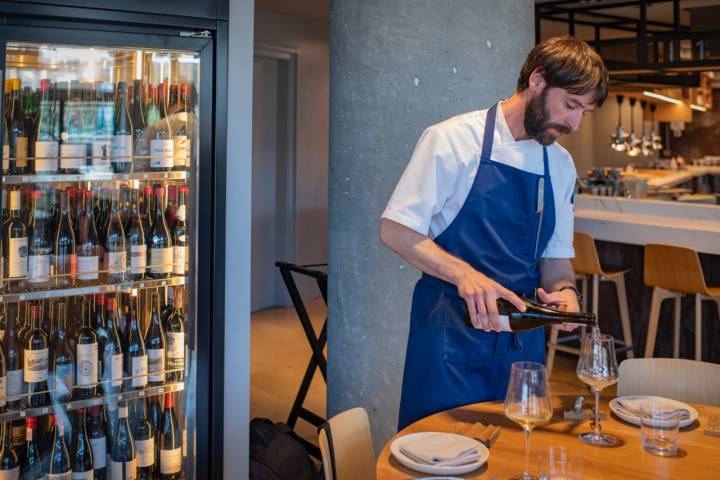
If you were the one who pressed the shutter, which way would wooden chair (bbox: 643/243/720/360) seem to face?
facing away from the viewer and to the right of the viewer

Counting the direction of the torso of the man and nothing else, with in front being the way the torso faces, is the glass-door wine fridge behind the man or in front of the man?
behind

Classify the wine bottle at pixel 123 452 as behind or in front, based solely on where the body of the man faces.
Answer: behind

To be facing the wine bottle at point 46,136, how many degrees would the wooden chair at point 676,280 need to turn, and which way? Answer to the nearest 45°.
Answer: approximately 180°

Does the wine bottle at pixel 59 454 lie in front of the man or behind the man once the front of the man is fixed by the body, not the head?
behind

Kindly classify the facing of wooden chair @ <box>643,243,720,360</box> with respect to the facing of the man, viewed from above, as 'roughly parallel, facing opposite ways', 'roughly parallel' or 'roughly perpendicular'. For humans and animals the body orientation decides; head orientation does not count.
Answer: roughly perpendicular

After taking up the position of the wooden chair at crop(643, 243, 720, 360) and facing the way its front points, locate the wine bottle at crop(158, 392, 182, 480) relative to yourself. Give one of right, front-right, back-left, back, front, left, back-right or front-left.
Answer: back

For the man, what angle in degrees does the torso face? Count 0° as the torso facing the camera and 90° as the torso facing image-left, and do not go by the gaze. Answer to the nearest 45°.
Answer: approximately 315°

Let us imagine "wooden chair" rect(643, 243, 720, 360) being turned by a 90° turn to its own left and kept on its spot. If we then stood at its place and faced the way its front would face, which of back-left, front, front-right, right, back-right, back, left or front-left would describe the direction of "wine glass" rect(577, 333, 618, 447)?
back-left
